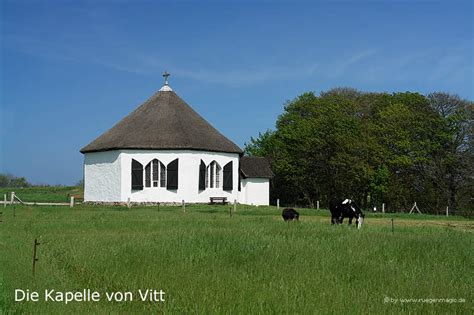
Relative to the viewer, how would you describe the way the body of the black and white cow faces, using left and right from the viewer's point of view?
facing the viewer and to the right of the viewer
